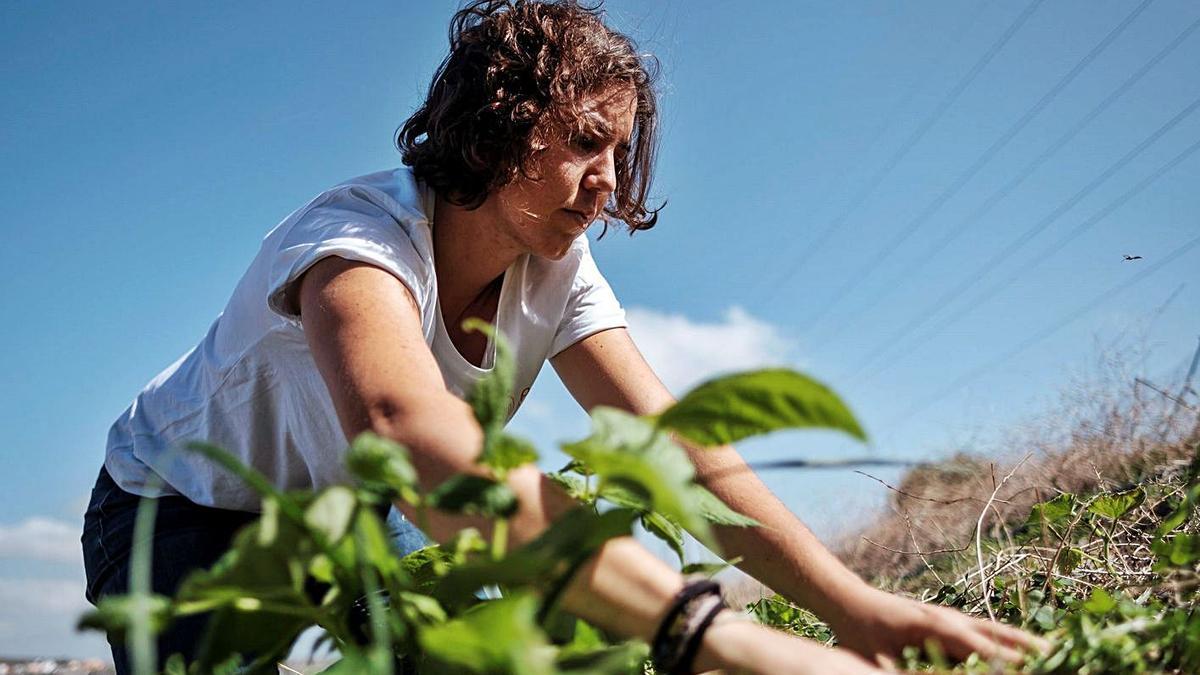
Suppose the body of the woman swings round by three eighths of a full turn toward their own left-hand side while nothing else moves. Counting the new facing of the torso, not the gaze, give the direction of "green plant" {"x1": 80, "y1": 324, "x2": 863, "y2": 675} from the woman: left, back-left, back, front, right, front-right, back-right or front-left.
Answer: back

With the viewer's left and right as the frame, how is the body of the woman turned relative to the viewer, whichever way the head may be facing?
facing the viewer and to the right of the viewer
